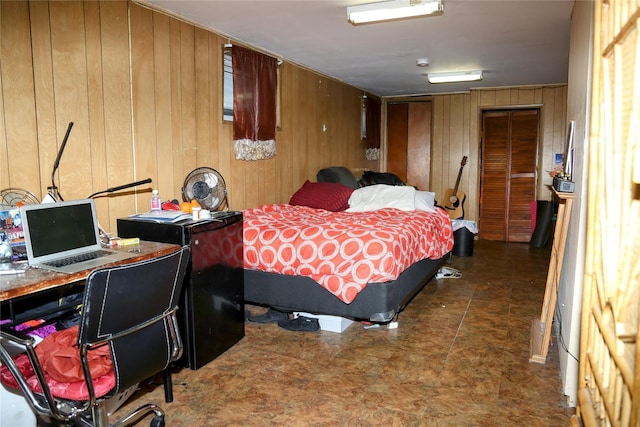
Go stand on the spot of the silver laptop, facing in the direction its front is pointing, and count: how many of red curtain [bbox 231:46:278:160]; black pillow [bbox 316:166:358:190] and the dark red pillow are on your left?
3

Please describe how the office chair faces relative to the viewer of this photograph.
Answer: facing away from the viewer and to the left of the viewer

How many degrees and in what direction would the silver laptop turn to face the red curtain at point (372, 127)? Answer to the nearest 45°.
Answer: approximately 90° to its left

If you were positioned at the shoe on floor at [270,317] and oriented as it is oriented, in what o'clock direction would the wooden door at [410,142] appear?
The wooden door is roughly at 4 o'clock from the shoe on floor.

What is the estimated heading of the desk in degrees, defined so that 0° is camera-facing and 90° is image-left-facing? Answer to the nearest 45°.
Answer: approximately 315°

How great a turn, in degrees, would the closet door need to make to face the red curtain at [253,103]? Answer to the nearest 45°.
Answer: approximately 45° to its right

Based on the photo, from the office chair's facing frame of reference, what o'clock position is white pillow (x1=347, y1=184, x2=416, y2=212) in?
The white pillow is roughly at 3 o'clock from the office chair.

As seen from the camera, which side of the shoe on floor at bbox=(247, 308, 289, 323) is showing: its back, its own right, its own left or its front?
left

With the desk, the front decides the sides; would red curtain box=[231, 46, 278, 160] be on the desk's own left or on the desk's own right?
on the desk's own left
